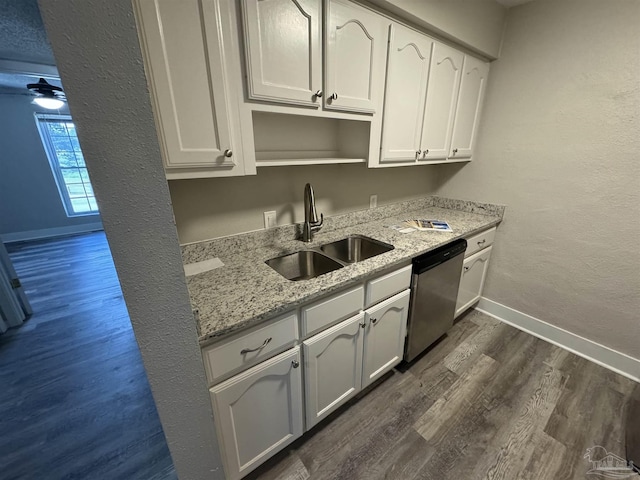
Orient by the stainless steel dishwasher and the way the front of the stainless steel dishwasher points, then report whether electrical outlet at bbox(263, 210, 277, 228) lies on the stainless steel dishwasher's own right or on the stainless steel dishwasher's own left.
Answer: on the stainless steel dishwasher's own right

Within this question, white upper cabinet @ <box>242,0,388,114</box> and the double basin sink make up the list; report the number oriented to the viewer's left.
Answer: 0

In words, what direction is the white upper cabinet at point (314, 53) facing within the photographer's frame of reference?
facing the viewer and to the right of the viewer

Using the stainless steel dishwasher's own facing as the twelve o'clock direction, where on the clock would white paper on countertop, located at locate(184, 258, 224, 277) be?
The white paper on countertop is roughly at 3 o'clock from the stainless steel dishwasher.

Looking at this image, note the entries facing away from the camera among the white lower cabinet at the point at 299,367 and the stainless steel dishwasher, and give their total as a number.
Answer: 0

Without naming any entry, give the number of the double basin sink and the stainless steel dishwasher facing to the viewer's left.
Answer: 0
